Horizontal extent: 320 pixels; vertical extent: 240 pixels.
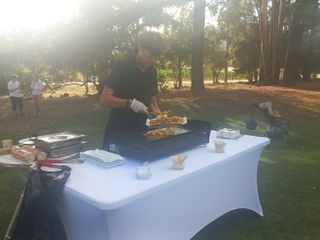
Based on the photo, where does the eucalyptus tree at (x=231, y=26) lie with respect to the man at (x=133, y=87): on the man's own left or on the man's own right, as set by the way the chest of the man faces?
on the man's own left

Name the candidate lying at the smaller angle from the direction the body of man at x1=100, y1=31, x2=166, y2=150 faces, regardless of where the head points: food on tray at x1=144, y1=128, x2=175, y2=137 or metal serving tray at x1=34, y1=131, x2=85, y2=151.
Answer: the food on tray

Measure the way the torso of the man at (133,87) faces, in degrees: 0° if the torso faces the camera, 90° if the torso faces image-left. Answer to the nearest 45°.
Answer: approximately 315°

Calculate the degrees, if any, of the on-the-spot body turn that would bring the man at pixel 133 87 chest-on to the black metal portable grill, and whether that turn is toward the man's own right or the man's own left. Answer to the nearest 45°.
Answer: approximately 45° to the man's own right
